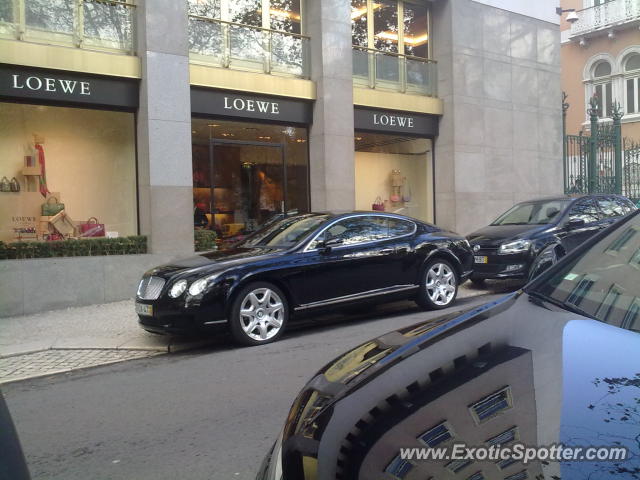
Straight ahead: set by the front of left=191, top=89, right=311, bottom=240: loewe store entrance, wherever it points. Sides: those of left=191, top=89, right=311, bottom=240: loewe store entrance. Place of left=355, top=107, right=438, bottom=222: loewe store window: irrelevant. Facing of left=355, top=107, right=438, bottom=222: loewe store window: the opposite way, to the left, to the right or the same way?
the same way

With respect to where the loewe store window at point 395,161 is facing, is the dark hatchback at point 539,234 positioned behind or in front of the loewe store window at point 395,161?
in front

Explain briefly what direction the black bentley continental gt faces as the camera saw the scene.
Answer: facing the viewer and to the left of the viewer

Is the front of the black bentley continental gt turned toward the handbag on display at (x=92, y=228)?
no

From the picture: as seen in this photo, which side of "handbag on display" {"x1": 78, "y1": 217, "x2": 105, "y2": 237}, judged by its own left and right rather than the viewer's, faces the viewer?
front

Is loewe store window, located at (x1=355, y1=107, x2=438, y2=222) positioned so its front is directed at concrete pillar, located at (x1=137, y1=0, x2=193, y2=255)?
no

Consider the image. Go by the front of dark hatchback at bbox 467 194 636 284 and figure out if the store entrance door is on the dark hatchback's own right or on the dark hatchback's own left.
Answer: on the dark hatchback's own right

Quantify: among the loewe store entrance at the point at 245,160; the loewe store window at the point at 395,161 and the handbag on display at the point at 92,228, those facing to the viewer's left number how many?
0

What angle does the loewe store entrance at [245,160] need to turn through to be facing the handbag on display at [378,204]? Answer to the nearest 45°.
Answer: approximately 90° to its left

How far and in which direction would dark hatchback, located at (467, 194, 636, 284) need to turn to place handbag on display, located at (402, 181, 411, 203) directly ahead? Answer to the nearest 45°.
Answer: approximately 90° to its right

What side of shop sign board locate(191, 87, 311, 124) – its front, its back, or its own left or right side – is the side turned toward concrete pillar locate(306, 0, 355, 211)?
left

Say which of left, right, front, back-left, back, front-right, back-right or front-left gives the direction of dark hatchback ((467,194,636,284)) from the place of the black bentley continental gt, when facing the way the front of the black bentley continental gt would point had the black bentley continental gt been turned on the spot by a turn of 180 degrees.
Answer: front

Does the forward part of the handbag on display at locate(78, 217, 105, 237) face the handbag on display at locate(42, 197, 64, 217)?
no

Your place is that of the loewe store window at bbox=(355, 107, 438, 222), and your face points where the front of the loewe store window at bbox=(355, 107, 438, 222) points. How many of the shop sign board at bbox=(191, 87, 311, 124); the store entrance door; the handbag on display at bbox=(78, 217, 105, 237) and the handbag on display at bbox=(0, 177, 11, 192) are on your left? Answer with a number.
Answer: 0

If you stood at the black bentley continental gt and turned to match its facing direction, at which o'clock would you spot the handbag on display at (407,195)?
The handbag on display is roughly at 5 o'clock from the black bentley continental gt.

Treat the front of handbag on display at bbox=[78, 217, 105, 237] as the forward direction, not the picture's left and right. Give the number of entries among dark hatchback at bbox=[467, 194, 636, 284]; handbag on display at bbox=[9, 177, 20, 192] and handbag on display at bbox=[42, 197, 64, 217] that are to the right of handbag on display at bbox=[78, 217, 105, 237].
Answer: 2

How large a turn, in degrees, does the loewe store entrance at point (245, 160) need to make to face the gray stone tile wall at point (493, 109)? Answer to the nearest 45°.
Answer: approximately 90° to its left

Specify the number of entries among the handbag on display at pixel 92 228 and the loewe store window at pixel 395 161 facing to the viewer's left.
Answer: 0

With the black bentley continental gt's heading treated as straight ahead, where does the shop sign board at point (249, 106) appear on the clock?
The shop sign board is roughly at 4 o'clock from the black bentley continental gt.

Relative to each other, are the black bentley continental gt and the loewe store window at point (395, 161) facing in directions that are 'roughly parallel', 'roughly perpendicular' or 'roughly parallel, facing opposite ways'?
roughly perpendicular

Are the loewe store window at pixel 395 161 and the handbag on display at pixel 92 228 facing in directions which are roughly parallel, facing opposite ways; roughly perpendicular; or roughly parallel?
roughly parallel
